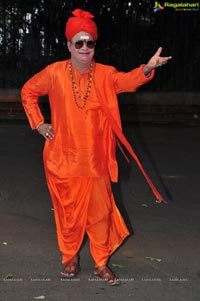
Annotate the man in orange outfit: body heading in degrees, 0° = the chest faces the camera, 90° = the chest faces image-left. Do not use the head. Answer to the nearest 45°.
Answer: approximately 0°
